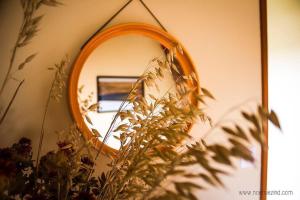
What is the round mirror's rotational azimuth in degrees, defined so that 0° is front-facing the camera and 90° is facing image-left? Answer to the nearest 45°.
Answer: approximately 0°
